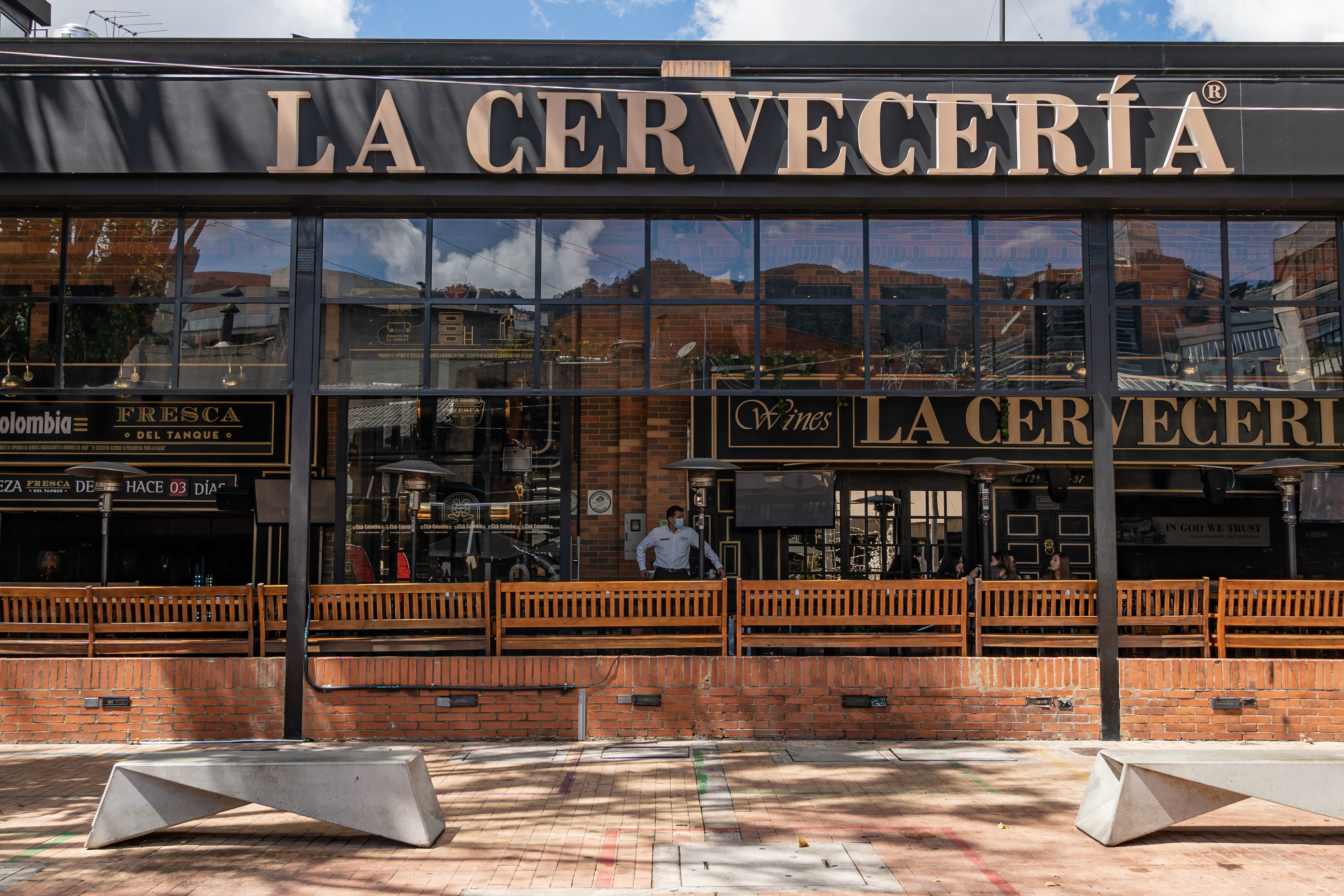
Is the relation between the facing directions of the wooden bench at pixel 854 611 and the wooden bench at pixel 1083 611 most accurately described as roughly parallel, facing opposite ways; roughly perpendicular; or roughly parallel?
roughly parallel

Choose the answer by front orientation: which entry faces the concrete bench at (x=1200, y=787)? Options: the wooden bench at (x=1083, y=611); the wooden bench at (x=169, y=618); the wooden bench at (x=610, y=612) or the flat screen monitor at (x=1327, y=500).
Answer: the flat screen monitor

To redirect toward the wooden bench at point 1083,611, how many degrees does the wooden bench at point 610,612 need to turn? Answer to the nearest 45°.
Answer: approximately 90° to its right

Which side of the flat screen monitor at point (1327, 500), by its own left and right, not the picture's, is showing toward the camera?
front

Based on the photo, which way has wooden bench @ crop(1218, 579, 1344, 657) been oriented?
away from the camera

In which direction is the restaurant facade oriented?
toward the camera

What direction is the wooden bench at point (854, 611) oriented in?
away from the camera

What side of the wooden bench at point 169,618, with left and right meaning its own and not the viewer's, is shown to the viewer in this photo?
back

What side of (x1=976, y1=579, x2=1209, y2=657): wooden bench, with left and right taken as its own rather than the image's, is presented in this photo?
back

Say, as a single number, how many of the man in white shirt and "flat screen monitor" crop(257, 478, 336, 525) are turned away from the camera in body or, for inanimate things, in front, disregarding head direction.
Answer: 0

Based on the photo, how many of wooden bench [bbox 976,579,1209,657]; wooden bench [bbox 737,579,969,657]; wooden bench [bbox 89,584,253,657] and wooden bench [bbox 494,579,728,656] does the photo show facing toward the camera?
0

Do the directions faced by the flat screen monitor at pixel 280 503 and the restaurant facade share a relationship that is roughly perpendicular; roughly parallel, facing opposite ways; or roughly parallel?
roughly parallel

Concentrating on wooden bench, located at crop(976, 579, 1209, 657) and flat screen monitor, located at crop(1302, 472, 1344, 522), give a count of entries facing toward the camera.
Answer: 1

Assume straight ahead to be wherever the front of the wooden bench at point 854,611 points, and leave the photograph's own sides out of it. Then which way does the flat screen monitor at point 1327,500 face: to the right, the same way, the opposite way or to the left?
the opposite way

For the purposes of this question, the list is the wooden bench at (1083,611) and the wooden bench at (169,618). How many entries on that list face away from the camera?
2

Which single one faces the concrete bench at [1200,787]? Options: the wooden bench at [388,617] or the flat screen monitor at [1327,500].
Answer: the flat screen monitor

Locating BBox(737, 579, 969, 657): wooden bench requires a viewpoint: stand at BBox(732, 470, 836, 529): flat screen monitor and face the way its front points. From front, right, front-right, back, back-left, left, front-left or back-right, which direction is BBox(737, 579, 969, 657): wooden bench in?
front
